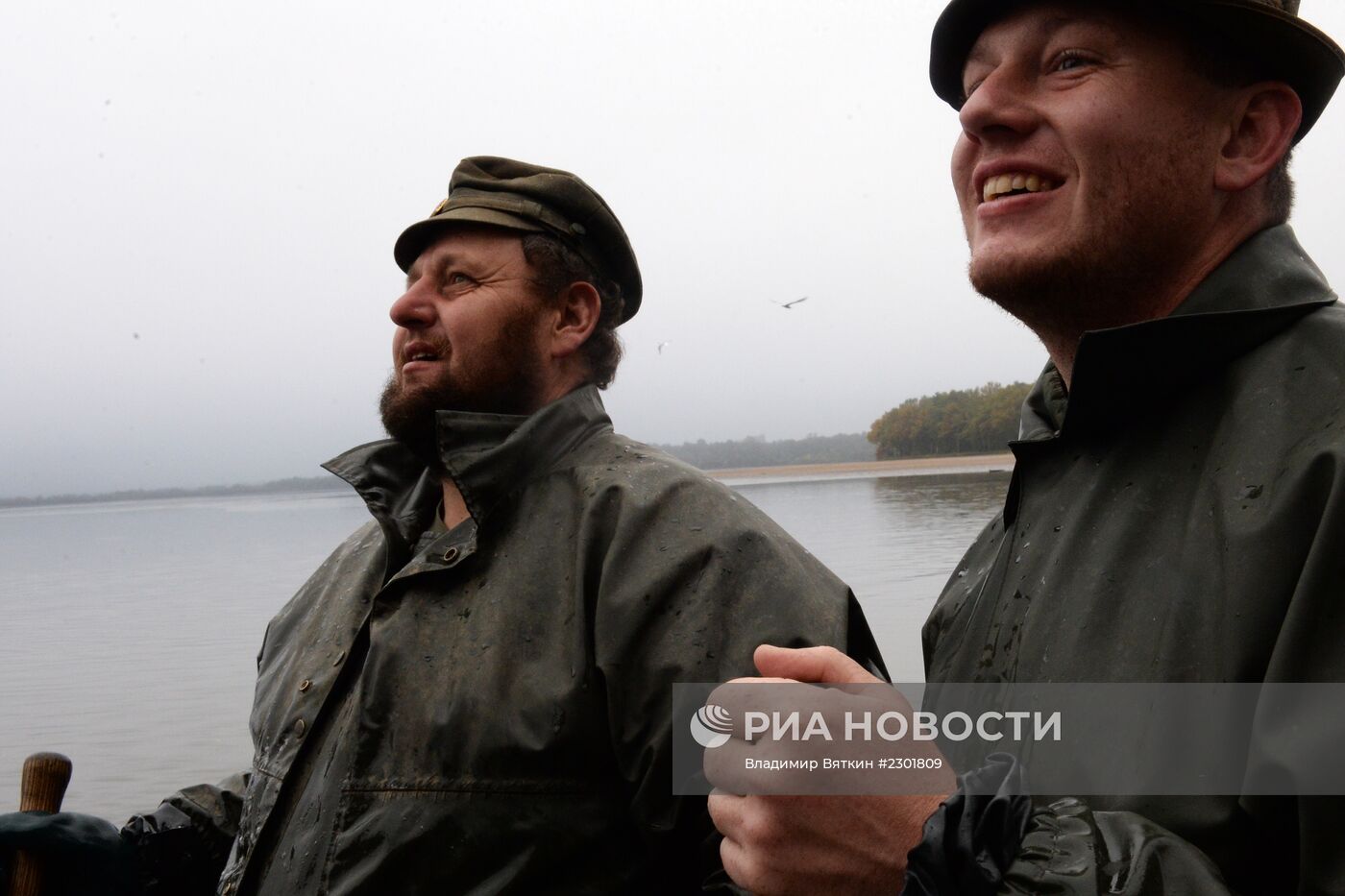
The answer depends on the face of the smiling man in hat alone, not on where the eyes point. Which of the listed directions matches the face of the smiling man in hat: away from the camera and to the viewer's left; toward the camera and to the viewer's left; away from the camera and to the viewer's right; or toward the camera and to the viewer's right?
toward the camera and to the viewer's left

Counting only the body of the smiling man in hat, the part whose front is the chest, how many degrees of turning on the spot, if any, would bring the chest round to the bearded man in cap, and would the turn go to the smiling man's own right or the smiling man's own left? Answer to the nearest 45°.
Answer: approximately 90° to the smiling man's own right

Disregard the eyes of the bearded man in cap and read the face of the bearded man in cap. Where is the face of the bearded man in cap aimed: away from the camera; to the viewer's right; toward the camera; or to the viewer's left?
to the viewer's left

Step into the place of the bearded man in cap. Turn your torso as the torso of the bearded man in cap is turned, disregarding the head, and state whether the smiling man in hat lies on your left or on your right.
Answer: on your left

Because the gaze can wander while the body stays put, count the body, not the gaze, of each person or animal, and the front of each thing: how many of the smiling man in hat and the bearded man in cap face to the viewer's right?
0
